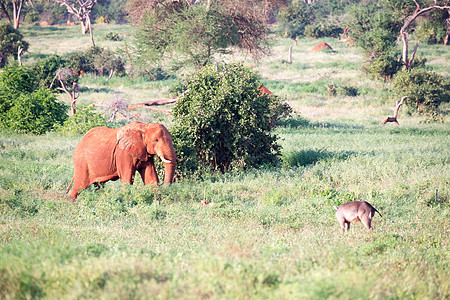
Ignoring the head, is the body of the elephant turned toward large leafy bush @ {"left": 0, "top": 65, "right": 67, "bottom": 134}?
no

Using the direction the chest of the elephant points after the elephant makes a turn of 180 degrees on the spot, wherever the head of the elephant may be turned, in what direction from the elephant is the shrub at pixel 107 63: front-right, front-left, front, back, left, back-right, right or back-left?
right

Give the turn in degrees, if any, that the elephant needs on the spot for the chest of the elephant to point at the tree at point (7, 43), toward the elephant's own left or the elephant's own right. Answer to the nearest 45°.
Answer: approximately 90° to the elephant's own left

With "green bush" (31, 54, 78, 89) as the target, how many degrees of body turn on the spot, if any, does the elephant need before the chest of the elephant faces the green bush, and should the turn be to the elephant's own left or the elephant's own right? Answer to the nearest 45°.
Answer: approximately 90° to the elephant's own left

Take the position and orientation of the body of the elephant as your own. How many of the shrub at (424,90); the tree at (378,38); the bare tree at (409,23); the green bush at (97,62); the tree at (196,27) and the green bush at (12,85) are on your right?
0

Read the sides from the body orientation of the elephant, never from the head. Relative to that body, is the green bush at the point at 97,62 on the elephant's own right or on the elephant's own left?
on the elephant's own left

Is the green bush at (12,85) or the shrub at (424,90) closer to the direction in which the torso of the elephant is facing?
the shrub

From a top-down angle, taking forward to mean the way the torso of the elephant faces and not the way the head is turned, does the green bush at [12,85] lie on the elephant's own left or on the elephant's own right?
on the elephant's own left

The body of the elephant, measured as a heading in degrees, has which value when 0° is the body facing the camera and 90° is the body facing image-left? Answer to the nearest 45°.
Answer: approximately 270°

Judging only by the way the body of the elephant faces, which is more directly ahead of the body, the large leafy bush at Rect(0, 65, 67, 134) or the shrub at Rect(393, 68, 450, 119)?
the shrub

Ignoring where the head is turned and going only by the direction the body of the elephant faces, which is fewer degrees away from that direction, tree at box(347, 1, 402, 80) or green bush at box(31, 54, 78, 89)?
the tree

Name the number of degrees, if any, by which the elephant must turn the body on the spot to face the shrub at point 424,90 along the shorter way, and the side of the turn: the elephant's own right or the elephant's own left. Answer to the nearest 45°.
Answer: approximately 45° to the elephant's own left

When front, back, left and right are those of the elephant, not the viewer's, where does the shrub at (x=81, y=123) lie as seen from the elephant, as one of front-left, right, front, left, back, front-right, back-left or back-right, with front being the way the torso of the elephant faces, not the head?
left

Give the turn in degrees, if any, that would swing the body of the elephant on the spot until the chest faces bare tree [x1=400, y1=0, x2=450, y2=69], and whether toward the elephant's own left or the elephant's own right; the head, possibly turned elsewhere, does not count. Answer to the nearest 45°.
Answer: approximately 45° to the elephant's own left

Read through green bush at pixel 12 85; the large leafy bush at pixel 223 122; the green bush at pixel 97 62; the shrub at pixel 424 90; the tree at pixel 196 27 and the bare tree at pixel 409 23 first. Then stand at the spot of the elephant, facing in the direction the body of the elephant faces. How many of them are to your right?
0

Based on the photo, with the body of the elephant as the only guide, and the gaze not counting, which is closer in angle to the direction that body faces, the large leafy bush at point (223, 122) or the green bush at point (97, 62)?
the large leafy bush
